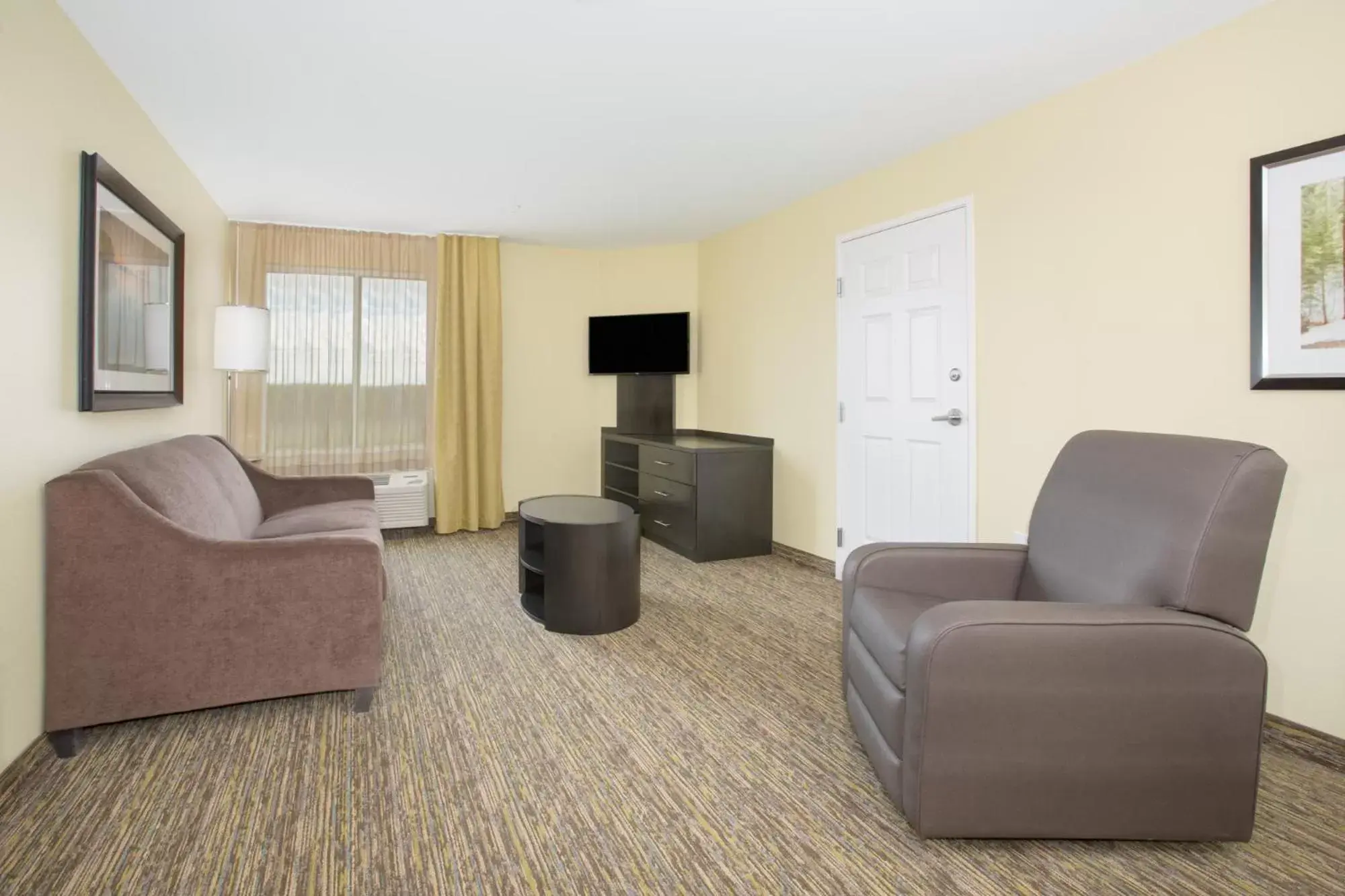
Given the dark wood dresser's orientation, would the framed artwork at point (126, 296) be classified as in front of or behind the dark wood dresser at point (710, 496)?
in front

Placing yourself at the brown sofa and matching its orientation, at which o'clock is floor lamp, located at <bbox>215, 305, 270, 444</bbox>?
The floor lamp is roughly at 9 o'clock from the brown sofa.

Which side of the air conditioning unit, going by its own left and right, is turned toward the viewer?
front

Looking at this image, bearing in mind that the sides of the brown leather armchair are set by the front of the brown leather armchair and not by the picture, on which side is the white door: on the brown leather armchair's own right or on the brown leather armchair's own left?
on the brown leather armchair's own right

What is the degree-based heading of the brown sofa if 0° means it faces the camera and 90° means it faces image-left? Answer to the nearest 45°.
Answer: approximately 270°

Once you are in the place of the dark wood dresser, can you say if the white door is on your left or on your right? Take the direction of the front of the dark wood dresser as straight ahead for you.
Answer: on your left

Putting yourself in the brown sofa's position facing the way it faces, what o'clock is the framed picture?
The framed picture is roughly at 1 o'clock from the brown sofa.

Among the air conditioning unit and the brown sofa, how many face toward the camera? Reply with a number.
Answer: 1

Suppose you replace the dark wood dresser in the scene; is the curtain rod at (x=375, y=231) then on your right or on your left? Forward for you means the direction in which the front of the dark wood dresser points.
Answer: on your right

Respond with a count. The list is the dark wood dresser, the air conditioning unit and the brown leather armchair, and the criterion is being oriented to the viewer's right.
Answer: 0

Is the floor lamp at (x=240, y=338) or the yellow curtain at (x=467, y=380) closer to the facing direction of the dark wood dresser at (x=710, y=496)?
the floor lamp

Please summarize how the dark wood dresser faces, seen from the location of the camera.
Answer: facing the viewer and to the left of the viewer
